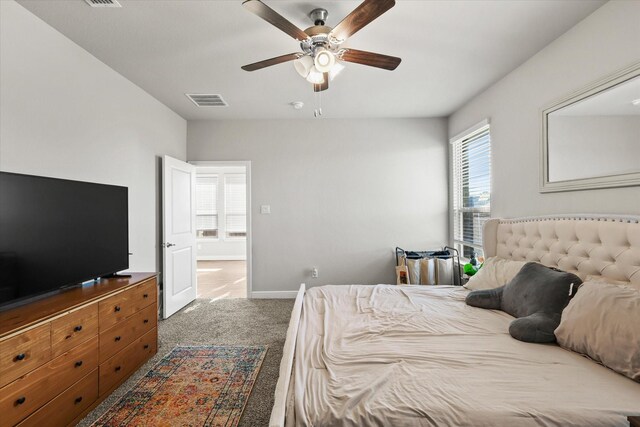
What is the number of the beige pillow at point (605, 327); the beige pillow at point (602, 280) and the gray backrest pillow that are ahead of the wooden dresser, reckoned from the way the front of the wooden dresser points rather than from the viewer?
3

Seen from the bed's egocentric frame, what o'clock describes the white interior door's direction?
The white interior door is roughly at 2 o'clock from the bed.

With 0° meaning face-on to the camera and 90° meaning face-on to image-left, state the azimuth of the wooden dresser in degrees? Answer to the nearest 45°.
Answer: approximately 315°

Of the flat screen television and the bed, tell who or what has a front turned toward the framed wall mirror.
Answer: the flat screen television

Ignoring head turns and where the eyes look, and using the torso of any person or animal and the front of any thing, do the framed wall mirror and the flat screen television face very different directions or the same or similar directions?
very different directions

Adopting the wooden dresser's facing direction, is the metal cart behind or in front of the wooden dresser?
in front

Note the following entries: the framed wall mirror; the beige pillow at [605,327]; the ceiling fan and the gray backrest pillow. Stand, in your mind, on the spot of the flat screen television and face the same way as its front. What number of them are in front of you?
4

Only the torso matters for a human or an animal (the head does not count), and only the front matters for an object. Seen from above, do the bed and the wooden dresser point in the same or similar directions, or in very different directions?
very different directions

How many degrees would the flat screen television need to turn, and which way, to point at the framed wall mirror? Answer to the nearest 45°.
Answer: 0° — it already faces it

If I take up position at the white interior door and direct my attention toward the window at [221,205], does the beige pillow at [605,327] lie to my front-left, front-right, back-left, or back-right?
back-right

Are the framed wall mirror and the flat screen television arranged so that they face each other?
yes

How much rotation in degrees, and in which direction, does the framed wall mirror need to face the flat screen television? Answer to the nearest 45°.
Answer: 0° — it already faces it

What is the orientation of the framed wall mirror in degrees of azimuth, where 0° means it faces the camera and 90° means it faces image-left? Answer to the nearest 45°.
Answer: approximately 45°
